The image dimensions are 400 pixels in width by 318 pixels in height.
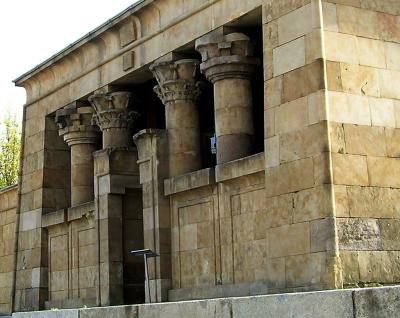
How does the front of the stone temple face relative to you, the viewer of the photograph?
facing the viewer and to the left of the viewer

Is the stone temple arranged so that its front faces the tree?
no
